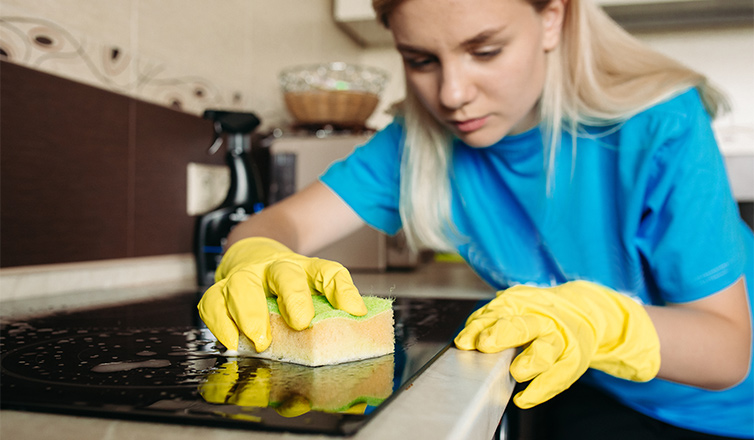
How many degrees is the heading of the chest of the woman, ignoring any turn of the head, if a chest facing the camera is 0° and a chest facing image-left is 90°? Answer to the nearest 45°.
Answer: approximately 45°

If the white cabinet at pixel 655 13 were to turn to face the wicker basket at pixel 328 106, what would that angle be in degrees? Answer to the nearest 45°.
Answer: approximately 45° to its right

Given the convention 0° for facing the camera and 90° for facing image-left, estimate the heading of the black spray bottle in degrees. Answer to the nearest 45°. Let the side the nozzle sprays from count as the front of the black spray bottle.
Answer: approximately 90°

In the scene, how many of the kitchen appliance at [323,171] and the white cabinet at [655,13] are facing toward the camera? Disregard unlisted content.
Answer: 2

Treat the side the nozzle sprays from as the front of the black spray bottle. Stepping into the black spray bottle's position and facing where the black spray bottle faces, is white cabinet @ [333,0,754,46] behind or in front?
behind

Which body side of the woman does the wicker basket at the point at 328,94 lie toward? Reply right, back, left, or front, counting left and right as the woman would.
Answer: right

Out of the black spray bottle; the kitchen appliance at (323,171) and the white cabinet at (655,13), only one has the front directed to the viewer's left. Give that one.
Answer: the black spray bottle

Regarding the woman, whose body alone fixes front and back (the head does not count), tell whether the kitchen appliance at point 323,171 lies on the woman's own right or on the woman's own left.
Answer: on the woman's own right

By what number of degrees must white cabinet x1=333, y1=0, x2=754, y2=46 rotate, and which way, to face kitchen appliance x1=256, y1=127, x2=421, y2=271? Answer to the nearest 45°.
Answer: approximately 45° to its right
